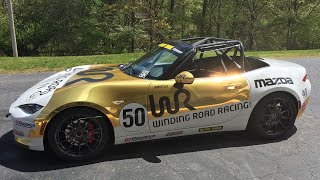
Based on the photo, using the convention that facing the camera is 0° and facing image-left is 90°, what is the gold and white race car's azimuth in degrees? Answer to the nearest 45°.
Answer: approximately 90°
